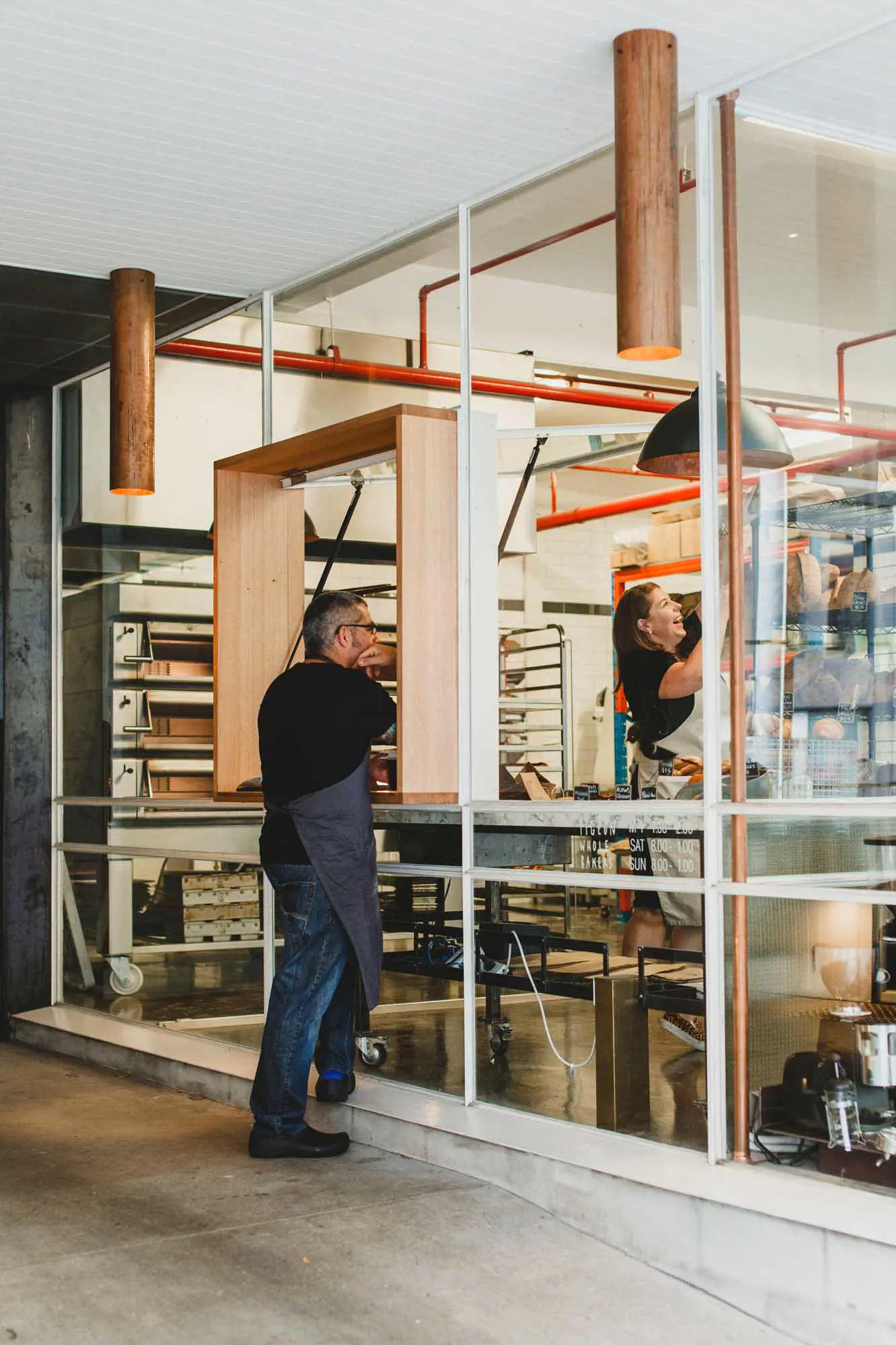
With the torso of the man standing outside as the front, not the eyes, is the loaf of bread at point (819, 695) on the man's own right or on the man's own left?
on the man's own right

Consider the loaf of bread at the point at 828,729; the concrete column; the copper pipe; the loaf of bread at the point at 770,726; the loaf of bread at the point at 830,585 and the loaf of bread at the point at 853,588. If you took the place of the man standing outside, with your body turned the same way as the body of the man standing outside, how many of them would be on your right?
5

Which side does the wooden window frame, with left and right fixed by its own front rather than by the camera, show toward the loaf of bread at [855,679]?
left

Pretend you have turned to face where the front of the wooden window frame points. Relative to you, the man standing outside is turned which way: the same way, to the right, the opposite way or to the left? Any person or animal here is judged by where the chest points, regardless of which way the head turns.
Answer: the opposite way
